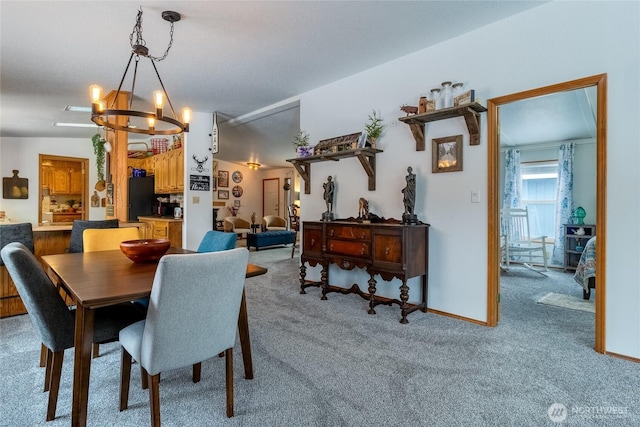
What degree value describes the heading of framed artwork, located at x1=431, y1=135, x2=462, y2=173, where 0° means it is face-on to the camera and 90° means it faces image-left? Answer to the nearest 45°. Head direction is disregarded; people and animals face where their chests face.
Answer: approximately 45°

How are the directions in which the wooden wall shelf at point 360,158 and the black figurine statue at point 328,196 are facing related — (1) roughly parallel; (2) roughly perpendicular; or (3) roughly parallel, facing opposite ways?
roughly parallel

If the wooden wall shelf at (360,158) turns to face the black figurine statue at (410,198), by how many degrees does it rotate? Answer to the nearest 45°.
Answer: approximately 90° to its left

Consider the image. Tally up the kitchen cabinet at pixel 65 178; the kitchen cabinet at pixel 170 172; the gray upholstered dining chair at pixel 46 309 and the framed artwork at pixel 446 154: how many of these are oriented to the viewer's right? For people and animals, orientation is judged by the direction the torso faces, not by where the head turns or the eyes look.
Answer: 1

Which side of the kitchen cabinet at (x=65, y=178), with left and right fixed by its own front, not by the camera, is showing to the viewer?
front

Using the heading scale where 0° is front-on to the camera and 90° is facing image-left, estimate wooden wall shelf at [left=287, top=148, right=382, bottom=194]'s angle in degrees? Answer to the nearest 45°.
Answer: approximately 45°

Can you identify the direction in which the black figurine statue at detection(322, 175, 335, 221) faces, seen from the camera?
facing the viewer and to the left of the viewer

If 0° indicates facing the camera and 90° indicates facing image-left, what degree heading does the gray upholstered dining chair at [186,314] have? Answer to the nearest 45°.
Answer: approximately 135°

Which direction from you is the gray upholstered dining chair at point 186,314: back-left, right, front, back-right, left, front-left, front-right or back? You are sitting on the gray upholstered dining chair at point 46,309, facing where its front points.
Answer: front-right

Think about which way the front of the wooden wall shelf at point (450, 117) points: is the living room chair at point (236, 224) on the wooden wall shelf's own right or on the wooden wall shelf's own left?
on the wooden wall shelf's own right

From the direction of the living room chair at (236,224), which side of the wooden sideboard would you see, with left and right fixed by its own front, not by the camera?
right

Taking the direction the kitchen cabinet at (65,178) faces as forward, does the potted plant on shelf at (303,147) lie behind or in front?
in front

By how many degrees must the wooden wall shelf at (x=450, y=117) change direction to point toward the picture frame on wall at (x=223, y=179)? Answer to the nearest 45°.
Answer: approximately 90° to its right

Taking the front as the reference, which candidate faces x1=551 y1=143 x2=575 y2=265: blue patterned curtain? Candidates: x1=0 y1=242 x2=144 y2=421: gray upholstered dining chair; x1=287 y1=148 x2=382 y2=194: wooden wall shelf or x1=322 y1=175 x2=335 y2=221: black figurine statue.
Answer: the gray upholstered dining chair

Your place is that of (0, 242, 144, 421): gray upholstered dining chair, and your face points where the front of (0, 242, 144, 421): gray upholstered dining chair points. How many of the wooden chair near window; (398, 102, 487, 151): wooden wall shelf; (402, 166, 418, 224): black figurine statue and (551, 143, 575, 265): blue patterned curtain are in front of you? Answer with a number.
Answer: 4
